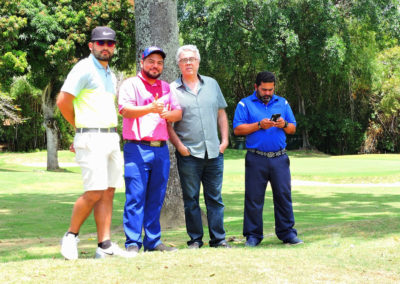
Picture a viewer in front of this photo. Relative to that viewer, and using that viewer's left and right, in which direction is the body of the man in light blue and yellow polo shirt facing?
facing the viewer and to the right of the viewer

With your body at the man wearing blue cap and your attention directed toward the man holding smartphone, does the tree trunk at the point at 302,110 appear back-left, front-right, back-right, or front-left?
front-left

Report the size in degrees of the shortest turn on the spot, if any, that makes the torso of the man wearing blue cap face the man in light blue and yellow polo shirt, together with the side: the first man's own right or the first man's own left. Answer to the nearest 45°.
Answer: approximately 90° to the first man's own right

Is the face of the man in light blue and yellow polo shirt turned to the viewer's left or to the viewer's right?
to the viewer's right

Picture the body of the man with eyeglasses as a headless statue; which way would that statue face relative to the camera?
toward the camera

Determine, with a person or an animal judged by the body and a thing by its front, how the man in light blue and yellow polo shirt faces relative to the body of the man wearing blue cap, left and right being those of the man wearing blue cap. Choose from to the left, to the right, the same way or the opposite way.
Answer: the same way

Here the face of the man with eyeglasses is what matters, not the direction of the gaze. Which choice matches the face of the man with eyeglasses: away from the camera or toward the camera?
toward the camera

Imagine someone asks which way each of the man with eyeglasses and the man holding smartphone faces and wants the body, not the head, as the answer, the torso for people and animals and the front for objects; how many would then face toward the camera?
2

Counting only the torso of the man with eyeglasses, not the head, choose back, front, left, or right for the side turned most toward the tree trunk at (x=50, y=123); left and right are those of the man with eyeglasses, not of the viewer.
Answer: back

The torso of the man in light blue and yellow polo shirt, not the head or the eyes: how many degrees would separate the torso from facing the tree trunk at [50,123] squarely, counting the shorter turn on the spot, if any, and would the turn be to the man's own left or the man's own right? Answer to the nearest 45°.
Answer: approximately 135° to the man's own left

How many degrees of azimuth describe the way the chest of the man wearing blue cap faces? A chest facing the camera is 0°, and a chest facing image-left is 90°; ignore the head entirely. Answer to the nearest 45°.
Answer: approximately 315°

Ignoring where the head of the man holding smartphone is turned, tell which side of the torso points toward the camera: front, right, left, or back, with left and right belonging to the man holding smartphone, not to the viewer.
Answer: front

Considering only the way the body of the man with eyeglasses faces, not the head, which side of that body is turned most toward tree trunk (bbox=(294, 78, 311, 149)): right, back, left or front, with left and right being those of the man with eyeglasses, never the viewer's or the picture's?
back

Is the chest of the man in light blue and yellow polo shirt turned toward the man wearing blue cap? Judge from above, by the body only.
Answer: no

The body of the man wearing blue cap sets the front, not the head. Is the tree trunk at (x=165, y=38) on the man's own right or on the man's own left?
on the man's own left

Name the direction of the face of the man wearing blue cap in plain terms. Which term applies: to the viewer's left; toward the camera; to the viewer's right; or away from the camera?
toward the camera
